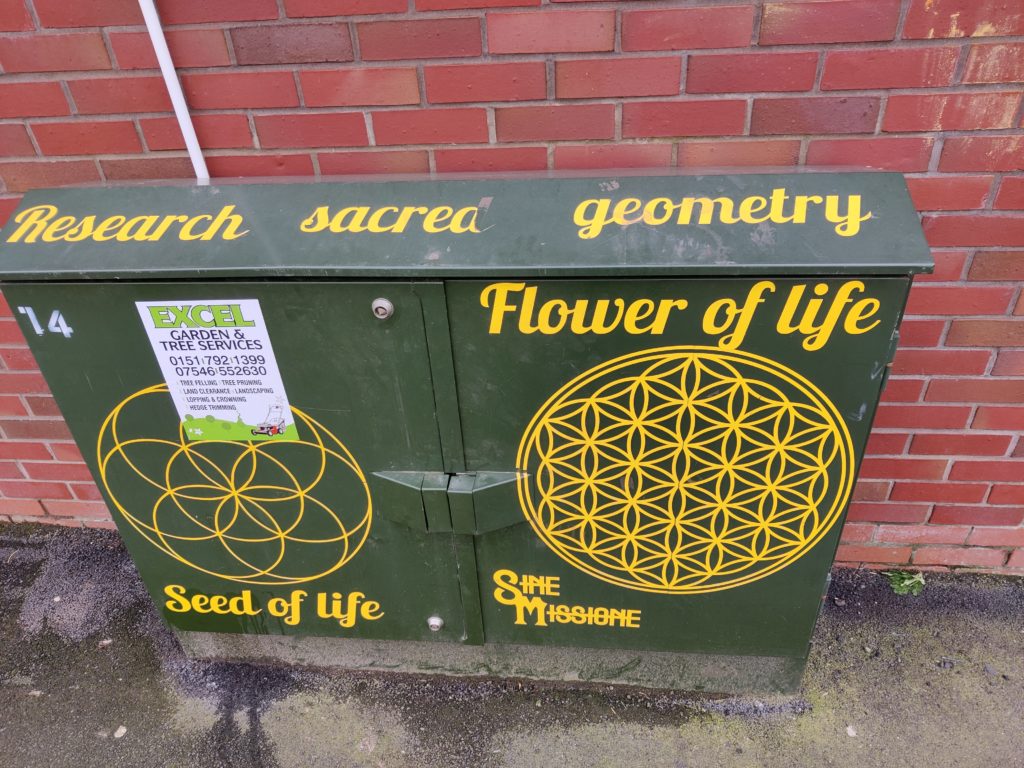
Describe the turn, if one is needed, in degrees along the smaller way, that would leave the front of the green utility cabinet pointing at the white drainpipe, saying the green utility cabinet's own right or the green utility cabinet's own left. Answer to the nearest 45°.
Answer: approximately 135° to the green utility cabinet's own right

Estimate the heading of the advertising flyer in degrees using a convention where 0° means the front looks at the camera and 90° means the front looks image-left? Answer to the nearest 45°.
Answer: approximately 0°
